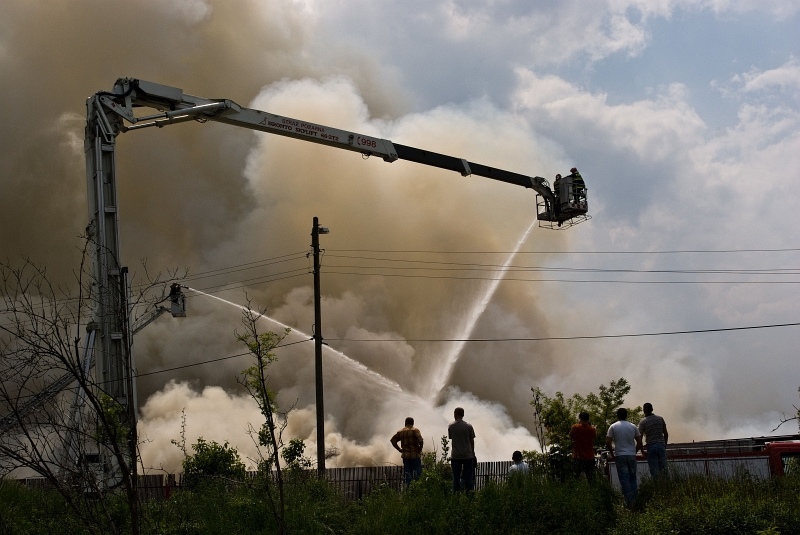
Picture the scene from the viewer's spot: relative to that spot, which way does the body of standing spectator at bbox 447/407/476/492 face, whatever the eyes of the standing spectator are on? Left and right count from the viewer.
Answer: facing away from the viewer

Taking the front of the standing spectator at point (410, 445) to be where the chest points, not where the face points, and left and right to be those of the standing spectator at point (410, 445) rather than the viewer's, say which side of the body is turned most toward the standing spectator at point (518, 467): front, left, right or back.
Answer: right

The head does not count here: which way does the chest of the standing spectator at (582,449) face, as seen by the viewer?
away from the camera

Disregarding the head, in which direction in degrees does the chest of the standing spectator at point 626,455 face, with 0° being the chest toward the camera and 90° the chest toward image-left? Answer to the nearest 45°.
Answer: approximately 180°

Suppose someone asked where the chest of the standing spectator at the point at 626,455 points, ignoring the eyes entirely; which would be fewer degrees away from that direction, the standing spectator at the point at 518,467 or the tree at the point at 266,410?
the standing spectator

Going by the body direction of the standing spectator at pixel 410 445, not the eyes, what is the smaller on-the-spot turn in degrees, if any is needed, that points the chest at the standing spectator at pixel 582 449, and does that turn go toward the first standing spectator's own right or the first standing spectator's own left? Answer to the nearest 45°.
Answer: approximately 90° to the first standing spectator's own right

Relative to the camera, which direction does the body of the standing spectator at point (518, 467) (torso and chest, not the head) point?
away from the camera

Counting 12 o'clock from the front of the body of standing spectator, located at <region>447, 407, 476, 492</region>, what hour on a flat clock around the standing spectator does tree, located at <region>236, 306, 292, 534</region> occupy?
The tree is roughly at 7 o'clock from the standing spectator.

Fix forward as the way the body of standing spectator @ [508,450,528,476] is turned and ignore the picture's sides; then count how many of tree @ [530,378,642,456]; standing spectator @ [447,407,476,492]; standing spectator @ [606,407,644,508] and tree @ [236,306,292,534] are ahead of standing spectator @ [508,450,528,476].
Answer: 1

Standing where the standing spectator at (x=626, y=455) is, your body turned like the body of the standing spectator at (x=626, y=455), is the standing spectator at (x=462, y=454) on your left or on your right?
on your left

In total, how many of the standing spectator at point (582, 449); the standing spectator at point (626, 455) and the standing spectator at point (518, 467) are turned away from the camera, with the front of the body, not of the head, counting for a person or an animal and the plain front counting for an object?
3

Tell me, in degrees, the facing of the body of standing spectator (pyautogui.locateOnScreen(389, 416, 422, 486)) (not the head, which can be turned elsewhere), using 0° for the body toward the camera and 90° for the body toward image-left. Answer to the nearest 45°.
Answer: approximately 180°

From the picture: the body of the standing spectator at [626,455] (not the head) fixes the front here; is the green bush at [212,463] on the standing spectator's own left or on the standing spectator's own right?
on the standing spectator's own left
